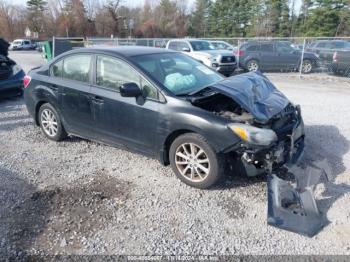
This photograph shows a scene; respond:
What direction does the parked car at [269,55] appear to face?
to the viewer's right

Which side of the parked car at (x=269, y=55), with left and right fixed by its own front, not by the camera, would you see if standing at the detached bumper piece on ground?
right

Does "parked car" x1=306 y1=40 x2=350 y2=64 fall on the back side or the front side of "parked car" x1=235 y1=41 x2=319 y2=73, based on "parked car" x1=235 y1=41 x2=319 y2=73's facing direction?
on the front side

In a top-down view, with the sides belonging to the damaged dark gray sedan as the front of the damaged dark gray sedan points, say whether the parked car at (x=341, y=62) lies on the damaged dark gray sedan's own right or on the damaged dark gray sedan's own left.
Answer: on the damaged dark gray sedan's own left

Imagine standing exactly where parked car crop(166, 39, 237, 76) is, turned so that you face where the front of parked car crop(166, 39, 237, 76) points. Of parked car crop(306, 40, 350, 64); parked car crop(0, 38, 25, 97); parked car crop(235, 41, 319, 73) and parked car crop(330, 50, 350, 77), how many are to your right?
1

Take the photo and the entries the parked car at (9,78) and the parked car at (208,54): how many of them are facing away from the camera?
0

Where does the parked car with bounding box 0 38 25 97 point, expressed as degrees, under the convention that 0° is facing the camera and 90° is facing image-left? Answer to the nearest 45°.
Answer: approximately 315°

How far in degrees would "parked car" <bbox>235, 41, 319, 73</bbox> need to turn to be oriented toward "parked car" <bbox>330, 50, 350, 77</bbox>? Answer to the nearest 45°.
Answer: approximately 45° to its right

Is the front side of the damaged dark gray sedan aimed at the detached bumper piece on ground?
yes

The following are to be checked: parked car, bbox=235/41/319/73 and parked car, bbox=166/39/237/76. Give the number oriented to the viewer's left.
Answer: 0

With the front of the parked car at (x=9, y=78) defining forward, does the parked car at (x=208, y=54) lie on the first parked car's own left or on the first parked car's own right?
on the first parked car's own left

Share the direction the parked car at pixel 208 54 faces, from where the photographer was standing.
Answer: facing the viewer and to the right of the viewer

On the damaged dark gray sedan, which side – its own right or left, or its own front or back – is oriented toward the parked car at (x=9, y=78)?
back
